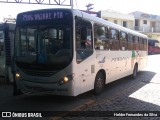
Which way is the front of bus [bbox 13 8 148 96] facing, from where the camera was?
facing the viewer and to the left of the viewer

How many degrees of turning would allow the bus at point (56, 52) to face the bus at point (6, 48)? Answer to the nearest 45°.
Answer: approximately 90° to its right

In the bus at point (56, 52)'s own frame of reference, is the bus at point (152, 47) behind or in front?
behind
